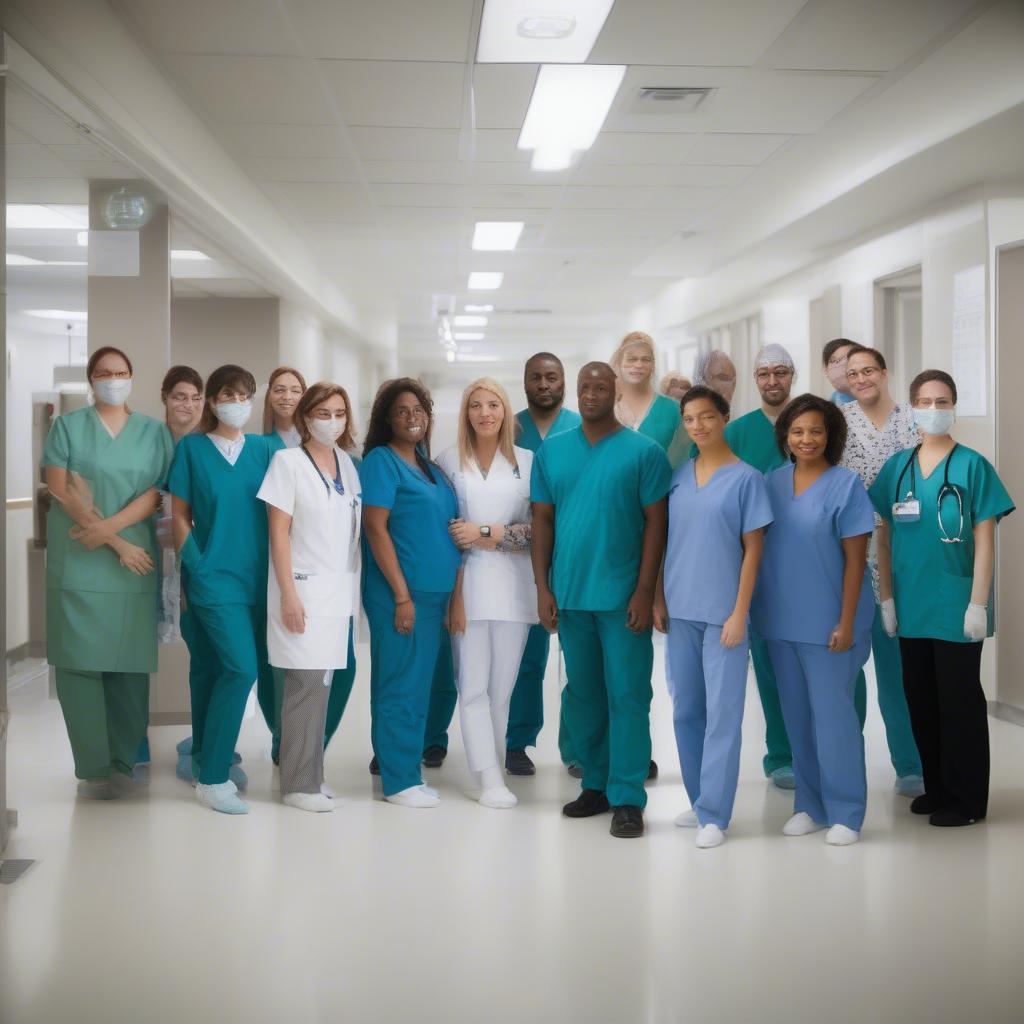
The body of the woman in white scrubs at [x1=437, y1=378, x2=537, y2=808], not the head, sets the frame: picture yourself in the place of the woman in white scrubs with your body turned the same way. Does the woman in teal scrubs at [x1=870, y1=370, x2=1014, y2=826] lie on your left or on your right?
on your left

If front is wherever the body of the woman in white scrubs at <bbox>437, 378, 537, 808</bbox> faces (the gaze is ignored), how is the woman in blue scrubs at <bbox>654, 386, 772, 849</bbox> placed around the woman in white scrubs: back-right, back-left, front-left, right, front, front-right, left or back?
front-left

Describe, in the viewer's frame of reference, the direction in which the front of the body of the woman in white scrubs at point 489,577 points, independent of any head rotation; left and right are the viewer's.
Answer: facing the viewer

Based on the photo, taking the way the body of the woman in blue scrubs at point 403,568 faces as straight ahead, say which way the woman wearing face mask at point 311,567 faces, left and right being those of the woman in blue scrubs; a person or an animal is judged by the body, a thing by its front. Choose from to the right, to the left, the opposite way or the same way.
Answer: the same way

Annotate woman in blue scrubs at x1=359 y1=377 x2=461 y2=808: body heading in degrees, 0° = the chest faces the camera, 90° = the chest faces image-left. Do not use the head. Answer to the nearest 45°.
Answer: approximately 315°

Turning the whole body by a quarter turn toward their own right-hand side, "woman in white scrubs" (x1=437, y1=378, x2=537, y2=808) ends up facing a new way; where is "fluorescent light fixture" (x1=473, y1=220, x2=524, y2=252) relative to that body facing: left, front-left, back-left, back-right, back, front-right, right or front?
right

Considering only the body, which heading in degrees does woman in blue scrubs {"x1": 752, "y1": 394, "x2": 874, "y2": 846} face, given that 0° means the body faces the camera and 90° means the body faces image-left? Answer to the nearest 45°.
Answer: approximately 45°

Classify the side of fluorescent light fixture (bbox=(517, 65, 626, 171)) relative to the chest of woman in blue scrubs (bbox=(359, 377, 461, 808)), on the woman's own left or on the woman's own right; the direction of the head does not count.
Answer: on the woman's own left

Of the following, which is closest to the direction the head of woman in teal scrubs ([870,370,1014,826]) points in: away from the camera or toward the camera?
toward the camera

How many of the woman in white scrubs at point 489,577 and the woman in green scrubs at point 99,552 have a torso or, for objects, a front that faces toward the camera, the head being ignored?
2

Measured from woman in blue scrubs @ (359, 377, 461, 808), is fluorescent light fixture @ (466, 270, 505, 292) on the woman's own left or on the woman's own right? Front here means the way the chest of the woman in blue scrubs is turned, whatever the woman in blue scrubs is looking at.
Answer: on the woman's own left

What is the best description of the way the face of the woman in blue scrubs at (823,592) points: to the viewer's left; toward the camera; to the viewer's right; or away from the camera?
toward the camera
